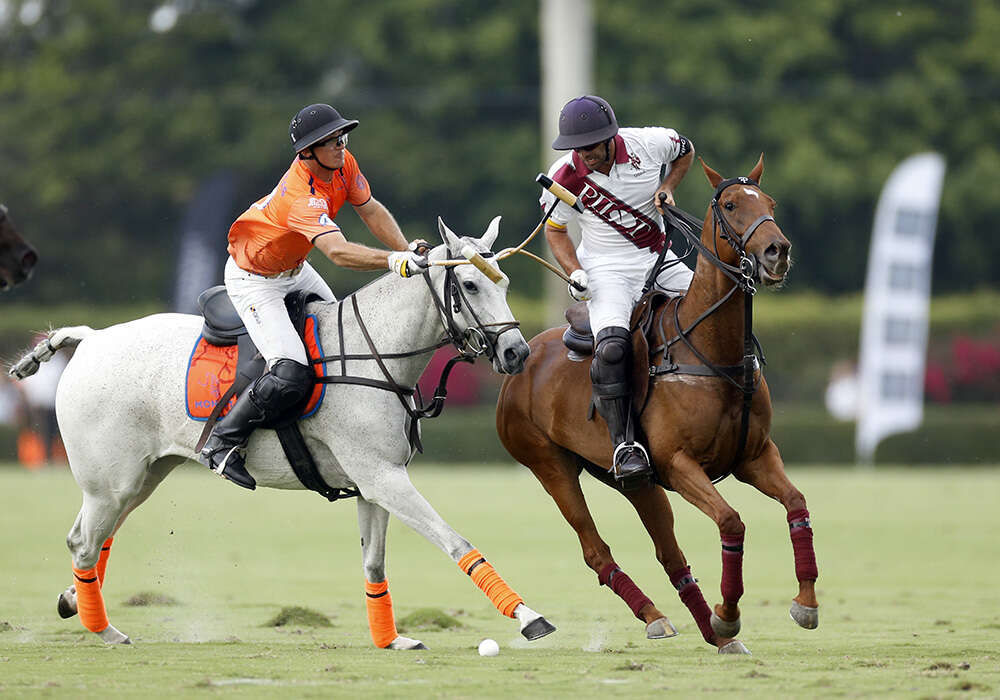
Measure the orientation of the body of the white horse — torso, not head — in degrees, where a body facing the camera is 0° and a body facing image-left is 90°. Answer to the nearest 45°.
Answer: approximately 270°

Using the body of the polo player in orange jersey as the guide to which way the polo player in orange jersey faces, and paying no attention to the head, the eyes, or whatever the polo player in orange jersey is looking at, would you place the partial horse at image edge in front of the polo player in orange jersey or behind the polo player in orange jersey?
behind

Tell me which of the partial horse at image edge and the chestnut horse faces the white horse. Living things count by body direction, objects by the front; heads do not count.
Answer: the partial horse at image edge

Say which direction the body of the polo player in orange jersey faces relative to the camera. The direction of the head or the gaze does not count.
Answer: to the viewer's right

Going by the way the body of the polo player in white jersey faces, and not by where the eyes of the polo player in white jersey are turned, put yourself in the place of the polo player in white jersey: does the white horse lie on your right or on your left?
on your right

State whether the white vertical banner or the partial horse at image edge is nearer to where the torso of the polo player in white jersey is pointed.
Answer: the partial horse at image edge

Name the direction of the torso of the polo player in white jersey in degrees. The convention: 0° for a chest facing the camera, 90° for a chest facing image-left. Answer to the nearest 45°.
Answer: approximately 0°

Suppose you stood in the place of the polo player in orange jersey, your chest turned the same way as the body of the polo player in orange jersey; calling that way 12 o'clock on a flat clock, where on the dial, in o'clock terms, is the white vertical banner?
The white vertical banner is roughly at 10 o'clock from the polo player in orange jersey.

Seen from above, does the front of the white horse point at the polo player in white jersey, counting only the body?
yes

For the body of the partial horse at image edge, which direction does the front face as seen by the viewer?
to the viewer's right
